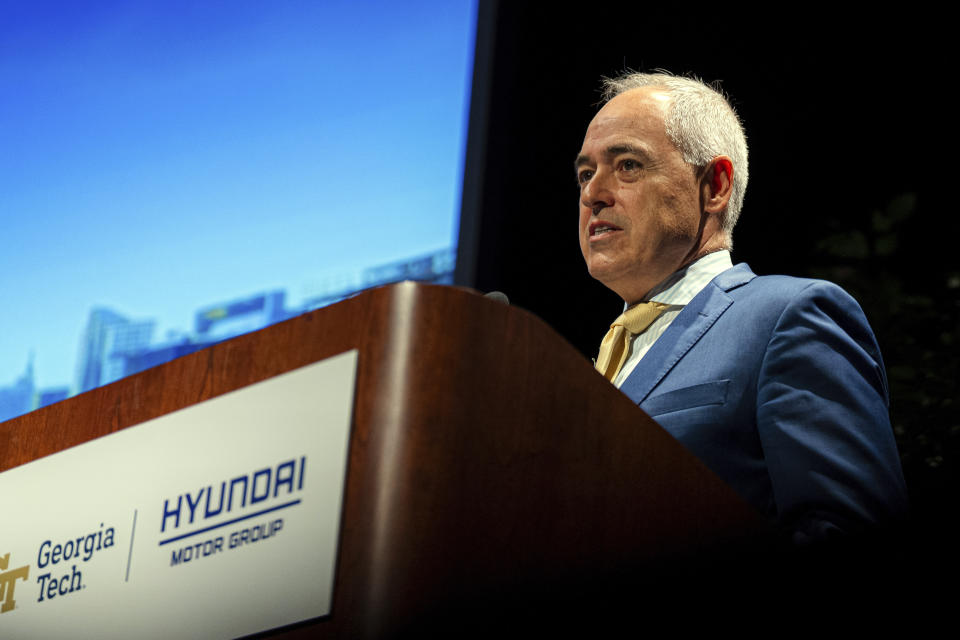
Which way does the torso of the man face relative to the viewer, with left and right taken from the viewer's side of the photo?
facing the viewer and to the left of the viewer

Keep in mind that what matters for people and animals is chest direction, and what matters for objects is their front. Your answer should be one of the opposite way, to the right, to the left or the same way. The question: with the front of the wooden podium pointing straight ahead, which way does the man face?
the same way

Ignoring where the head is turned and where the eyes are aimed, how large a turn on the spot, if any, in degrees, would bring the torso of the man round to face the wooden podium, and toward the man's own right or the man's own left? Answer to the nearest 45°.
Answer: approximately 45° to the man's own left

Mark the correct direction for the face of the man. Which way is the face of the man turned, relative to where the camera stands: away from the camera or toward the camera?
toward the camera

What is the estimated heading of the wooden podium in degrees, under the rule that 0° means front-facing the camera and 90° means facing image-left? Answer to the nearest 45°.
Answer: approximately 45°

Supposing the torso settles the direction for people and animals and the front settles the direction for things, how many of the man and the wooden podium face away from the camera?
0
